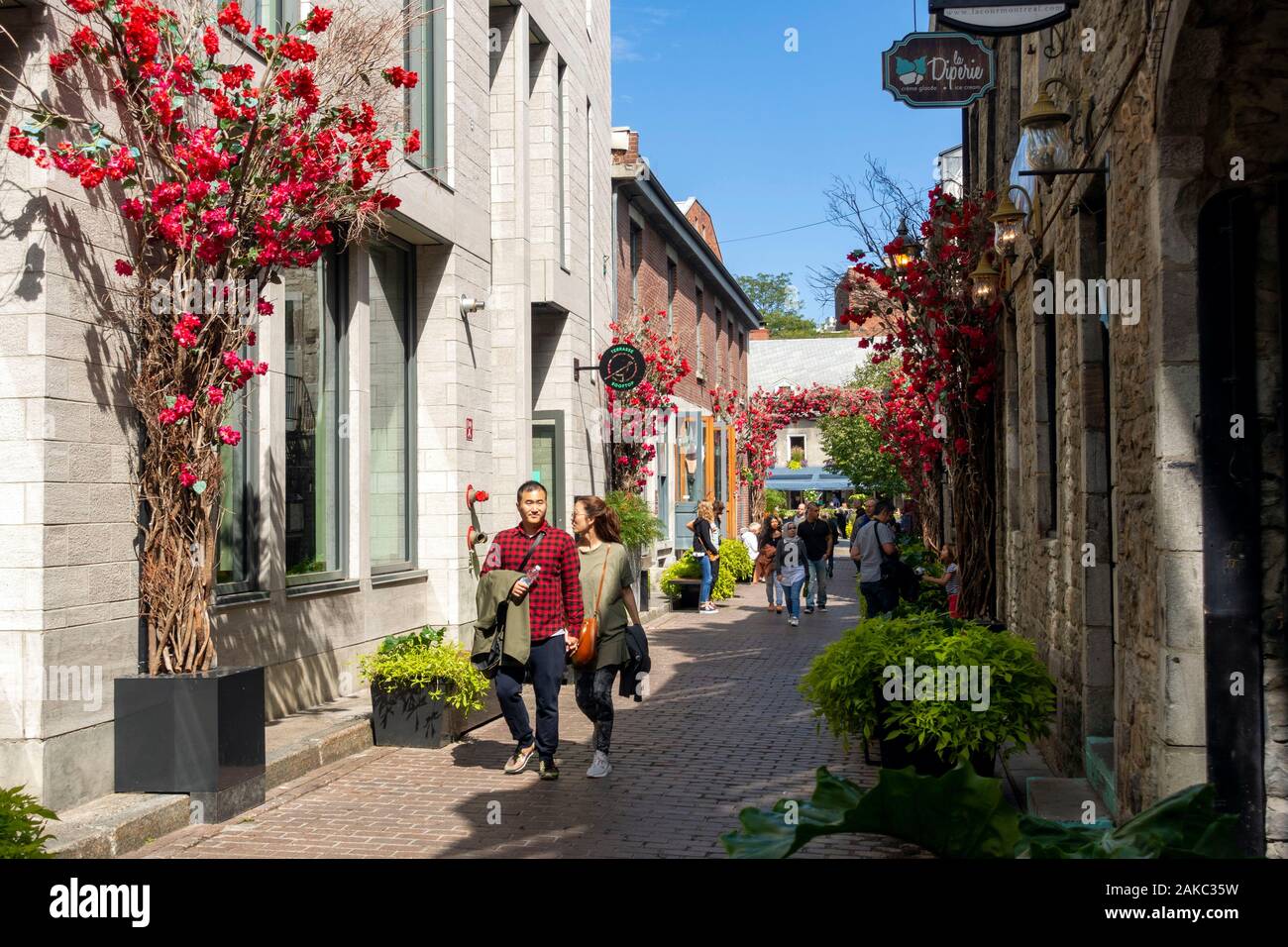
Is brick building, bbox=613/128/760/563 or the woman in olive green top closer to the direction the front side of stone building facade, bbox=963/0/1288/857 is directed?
the woman in olive green top

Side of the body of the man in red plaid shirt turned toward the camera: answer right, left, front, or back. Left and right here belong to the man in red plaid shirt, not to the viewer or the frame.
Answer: front

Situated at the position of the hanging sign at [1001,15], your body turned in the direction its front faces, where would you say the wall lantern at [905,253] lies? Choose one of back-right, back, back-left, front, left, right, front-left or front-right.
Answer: back

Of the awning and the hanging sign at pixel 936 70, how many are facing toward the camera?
2

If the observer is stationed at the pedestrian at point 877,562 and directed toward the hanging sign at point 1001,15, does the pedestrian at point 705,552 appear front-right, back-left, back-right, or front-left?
back-right

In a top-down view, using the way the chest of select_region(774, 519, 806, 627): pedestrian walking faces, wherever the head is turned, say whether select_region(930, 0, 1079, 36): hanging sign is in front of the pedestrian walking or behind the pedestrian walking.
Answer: in front

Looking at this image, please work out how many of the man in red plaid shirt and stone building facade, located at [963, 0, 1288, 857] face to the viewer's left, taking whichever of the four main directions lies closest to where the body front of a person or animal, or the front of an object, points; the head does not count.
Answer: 1

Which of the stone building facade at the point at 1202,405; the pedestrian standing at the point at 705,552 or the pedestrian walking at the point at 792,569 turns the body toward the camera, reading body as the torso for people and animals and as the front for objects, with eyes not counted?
the pedestrian walking at the point at 792,569
